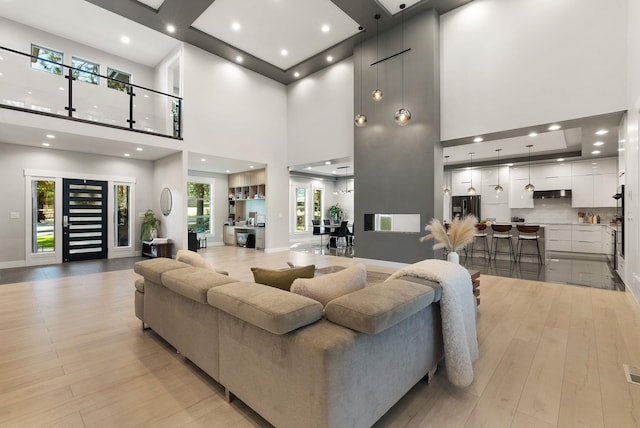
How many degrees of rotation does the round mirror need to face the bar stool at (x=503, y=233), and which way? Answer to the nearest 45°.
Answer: approximately 90° to its left

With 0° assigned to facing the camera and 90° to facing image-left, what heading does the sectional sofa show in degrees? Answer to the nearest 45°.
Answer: approximately 225°

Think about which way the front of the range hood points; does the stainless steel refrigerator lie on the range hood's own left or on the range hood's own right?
on the range hood's own right

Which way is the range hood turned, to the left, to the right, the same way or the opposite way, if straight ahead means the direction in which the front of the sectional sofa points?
the opposite way

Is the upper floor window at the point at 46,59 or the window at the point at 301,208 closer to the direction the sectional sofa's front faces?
the window

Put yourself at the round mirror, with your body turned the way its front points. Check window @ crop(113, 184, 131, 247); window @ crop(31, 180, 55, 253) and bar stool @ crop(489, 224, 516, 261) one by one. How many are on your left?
1

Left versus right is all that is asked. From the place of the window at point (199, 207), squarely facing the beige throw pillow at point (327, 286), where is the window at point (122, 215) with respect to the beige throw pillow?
right

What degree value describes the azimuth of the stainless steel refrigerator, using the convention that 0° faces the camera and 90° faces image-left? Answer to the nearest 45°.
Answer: approximately 0°
